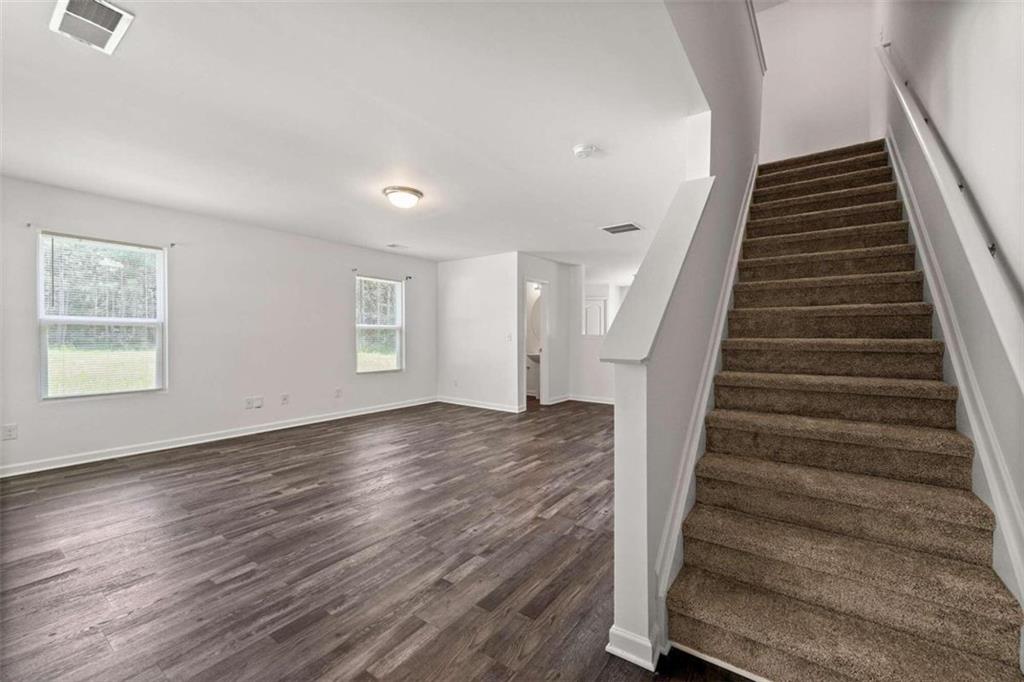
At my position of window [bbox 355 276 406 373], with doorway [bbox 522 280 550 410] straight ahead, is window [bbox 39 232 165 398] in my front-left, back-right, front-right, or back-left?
back-right

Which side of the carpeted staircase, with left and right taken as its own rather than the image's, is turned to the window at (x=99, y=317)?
right

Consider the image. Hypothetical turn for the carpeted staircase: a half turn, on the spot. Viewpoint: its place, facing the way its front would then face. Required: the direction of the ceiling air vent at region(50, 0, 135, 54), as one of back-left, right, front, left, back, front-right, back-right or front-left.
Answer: back-left

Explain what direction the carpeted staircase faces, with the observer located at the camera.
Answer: facing the viewer

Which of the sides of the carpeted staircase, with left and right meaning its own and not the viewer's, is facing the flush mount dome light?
right

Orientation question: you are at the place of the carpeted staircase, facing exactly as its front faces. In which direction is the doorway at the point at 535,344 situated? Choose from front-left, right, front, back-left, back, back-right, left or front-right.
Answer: back-right

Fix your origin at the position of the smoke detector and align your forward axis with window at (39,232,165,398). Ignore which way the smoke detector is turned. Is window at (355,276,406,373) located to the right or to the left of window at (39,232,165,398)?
right
